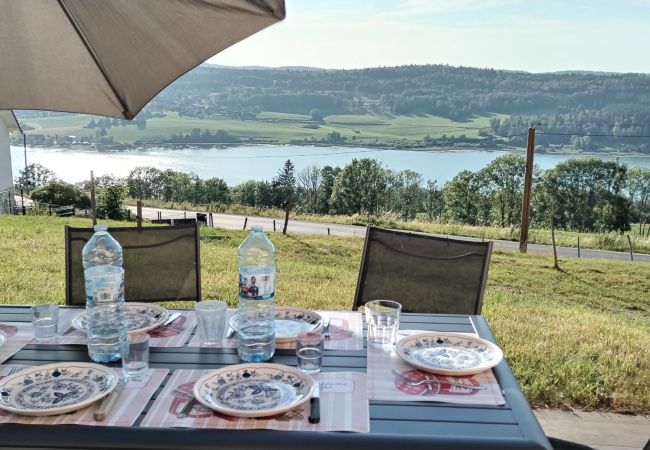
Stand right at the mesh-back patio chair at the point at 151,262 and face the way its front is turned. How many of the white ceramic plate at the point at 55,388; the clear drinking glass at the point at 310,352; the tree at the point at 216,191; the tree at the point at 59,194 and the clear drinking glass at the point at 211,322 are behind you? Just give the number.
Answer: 2

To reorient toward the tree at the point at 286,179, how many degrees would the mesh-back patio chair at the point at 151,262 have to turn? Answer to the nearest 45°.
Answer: approximately 180°

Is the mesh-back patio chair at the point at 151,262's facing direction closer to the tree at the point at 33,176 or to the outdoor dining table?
the outdoor dining table

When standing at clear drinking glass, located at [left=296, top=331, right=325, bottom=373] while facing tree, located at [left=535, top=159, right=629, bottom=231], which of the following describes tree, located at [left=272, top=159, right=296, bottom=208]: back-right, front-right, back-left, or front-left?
front-left

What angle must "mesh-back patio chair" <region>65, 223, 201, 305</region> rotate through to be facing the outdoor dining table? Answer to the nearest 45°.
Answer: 0° — it already faces it

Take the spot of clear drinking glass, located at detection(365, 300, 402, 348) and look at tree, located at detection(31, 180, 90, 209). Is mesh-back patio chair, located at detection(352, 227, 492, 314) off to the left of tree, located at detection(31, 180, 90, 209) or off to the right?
right

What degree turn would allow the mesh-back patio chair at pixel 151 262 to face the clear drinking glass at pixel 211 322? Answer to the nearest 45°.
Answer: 0° — it already faces it

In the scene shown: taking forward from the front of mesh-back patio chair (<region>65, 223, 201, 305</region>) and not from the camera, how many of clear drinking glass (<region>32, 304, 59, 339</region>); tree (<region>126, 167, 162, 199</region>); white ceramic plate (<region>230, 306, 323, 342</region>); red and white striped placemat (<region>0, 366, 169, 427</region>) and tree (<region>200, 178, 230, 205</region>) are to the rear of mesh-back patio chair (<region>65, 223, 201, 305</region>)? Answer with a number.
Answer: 2

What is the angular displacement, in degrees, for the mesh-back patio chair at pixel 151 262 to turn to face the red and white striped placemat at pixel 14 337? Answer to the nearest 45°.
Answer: approximately 45° to its right

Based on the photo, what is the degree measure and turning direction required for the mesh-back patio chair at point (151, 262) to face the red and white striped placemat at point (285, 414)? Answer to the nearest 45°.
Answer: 0° — it already faces it

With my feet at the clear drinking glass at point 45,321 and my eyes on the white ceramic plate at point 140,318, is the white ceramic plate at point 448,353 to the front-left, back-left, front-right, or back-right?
front-right

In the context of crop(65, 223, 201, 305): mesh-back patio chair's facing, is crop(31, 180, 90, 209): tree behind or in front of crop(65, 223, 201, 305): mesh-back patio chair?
behind

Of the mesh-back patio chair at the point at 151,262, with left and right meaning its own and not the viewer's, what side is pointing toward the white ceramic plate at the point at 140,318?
front

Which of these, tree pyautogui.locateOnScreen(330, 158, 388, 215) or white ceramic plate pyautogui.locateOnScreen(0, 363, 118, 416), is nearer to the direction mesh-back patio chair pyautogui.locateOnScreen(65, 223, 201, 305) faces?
the white ceramic plate

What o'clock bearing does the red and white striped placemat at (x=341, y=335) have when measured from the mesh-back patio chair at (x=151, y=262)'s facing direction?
The red and white striped placemat is roughly at 11 o'clock from the mesh-back patio chair.

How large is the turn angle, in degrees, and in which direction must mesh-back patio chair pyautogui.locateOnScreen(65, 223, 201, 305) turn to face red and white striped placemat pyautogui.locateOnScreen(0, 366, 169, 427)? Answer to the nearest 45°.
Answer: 0° — it already faces it

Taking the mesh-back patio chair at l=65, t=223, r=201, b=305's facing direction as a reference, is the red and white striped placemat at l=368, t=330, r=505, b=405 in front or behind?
in front

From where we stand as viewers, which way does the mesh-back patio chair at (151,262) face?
facing the viewer

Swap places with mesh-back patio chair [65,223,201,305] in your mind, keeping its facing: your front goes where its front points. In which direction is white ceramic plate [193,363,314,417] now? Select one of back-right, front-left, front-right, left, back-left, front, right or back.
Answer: front
